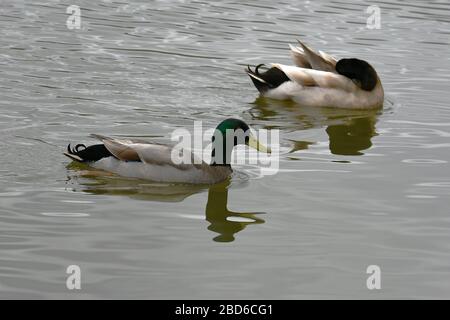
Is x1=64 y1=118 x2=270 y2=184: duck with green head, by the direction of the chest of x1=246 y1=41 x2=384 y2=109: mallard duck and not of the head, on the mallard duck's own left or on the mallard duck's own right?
on the mallard duck's own right

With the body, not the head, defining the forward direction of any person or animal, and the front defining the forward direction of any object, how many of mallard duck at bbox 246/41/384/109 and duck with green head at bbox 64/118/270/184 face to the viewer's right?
2

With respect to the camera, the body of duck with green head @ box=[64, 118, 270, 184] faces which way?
to the viewer's right

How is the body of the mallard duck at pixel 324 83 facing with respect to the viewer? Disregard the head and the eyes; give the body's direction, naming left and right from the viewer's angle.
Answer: facing to the right of the viewer
